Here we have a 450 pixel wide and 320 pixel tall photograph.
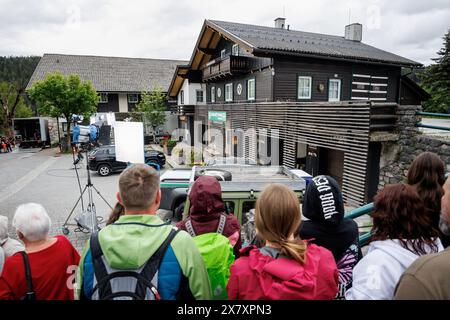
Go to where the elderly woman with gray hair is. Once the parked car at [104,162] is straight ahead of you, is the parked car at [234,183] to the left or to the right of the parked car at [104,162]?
right

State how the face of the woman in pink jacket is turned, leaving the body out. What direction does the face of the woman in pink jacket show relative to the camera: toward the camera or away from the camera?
away from the camera

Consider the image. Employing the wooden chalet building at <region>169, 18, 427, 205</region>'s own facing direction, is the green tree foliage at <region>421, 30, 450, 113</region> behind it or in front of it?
behind

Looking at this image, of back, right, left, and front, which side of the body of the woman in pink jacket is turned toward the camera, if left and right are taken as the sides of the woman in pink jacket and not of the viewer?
back

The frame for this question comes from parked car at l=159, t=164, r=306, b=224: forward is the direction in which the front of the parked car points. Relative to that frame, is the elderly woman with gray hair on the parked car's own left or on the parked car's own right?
on the parked car's own left

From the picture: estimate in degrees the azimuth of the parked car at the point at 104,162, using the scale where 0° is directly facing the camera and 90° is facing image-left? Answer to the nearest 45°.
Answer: approximately 225°

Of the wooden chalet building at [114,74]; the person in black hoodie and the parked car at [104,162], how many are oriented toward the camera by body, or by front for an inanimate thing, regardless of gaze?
1

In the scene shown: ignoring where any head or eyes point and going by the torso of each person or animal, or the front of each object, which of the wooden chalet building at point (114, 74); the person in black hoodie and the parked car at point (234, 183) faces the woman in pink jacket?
the wooden chalet building

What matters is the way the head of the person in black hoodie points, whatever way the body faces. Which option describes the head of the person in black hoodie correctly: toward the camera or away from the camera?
away from the camera

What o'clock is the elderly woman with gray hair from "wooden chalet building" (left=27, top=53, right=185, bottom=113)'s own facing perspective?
The elderly woman with gray hair is roughly at 12 o'clock from the wooden chalet building.

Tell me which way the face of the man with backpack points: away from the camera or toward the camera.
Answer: away from the camera
